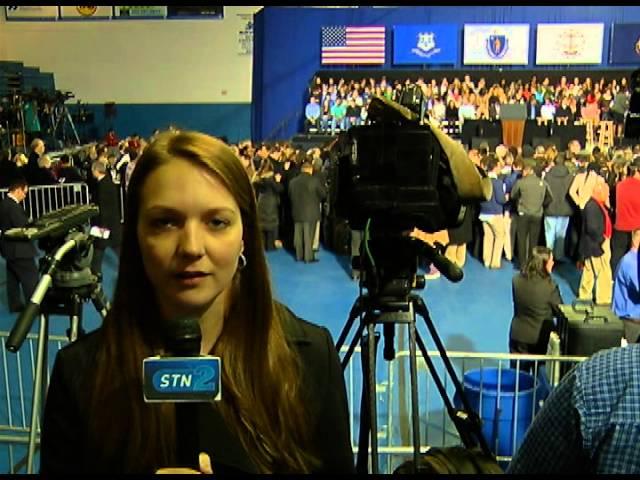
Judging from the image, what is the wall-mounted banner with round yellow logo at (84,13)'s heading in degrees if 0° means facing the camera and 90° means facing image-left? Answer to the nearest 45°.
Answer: approximately 0°

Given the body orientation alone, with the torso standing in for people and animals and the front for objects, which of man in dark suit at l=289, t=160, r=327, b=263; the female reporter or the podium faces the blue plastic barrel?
the podium

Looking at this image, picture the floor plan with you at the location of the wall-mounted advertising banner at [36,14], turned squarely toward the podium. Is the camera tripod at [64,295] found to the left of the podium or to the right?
right

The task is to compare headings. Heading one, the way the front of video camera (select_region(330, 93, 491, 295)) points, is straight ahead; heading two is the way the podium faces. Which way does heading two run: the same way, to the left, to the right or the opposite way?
the opposite way

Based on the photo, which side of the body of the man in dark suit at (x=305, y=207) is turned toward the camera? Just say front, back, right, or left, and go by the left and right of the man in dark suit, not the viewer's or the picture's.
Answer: back

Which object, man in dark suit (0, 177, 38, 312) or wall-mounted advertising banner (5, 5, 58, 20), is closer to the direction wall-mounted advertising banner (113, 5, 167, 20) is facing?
the man in dark suit

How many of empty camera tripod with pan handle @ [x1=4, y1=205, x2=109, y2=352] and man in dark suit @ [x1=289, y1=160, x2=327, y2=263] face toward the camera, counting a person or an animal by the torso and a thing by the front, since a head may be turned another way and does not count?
0

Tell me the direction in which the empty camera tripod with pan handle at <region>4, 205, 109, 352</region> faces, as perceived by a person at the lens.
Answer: facing away from the viewer and to the right of the viewer

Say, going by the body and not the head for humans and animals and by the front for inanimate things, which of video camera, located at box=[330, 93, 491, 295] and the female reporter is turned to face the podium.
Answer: the video camera

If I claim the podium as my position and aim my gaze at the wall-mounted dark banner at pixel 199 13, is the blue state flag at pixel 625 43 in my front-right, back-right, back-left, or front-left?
back-right

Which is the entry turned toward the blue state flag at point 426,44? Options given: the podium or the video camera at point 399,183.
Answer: the video camera

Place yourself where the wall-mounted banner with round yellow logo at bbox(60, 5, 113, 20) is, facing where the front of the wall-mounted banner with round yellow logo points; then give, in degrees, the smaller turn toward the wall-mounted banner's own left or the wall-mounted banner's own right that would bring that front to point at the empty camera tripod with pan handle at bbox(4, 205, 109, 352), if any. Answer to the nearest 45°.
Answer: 0° — it already faces it

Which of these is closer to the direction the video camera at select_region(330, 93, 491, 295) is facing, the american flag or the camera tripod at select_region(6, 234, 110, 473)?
the american flag

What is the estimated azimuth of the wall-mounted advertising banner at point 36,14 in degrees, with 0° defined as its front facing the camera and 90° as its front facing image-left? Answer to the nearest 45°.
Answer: approximately 0°

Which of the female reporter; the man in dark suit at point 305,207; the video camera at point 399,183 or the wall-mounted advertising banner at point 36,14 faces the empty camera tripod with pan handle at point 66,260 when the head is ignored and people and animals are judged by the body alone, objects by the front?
the wall-mounted advertising banner

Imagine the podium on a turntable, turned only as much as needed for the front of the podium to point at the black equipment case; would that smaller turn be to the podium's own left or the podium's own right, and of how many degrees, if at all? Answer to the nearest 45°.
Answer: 0° — it already faces it
